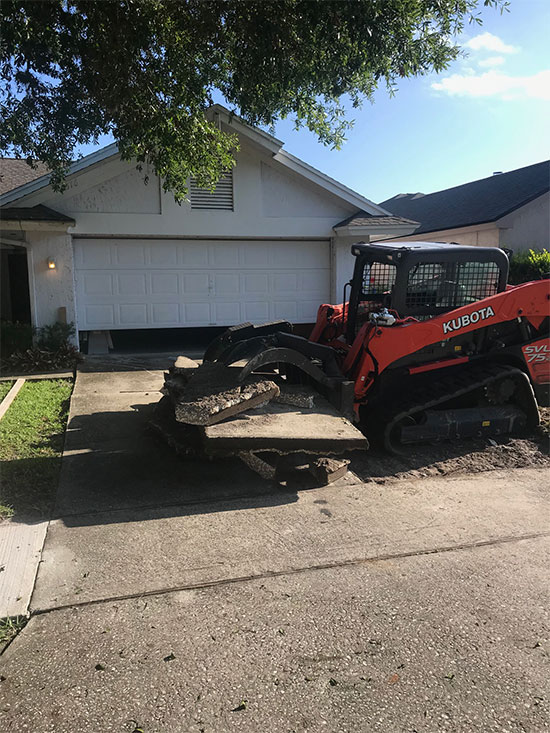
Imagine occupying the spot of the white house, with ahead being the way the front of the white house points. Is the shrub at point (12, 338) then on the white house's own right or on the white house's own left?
on the white house's own right

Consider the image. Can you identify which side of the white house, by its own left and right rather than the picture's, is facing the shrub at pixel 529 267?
left

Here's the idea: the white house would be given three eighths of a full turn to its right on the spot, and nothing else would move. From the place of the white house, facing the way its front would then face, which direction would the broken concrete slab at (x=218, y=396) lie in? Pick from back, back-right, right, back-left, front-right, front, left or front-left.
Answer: back-left

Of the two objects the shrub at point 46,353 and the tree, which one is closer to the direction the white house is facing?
the tree

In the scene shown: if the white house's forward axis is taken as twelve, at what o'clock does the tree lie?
The tree is roughly at 12 o'clock from the white house.

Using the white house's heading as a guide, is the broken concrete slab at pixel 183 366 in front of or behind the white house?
in front

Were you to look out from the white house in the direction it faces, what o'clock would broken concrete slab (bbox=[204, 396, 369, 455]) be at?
The broken concrete slab is roughly at 12 o'clock from the white house.

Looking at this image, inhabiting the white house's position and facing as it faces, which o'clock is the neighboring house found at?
The neighboring house is roughly at 8 o'clock from the white house.

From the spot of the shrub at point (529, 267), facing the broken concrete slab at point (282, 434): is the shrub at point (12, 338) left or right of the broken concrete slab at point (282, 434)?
right

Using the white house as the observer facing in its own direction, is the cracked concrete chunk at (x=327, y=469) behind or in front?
in front

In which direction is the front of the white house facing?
toward the camera

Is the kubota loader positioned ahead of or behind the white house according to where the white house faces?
ahead
